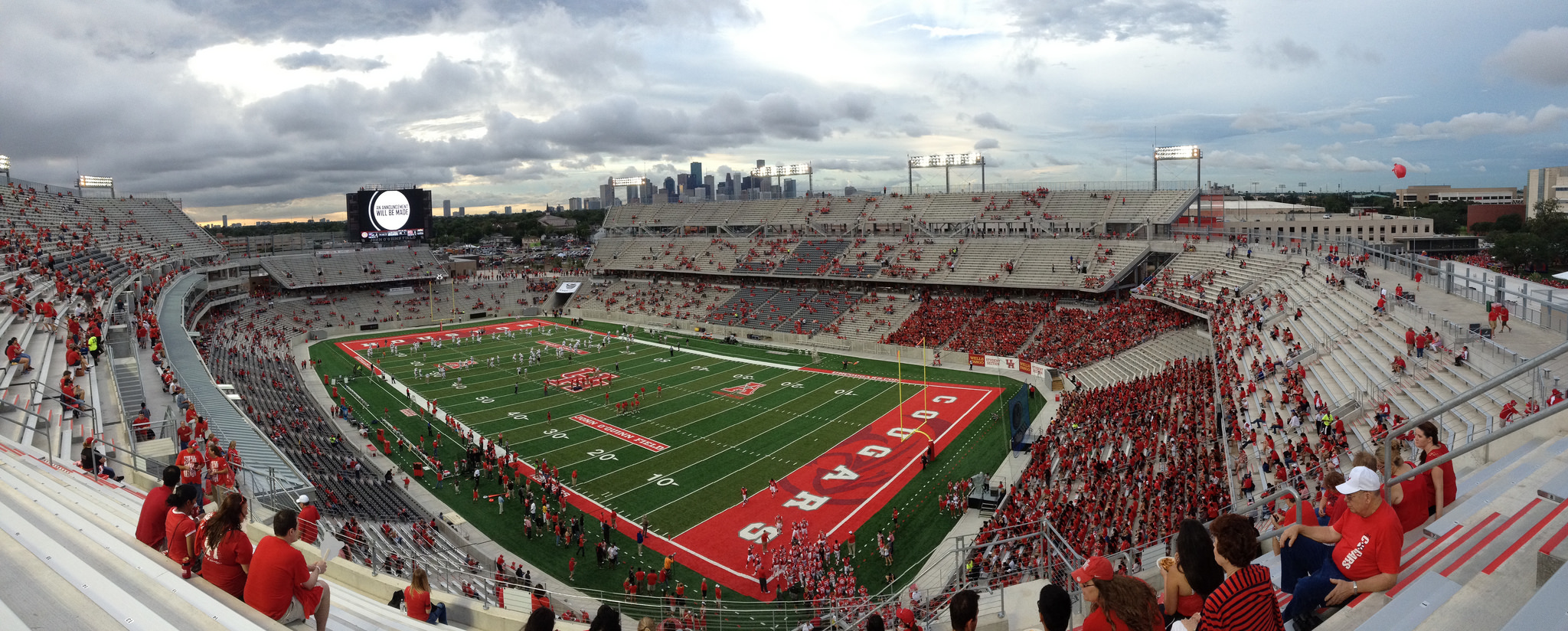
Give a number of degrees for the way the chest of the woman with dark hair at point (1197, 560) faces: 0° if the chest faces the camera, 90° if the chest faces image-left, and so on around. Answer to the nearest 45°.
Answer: approximately 135°

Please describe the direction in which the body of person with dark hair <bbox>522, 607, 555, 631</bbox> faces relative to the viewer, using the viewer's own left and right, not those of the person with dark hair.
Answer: facing away from the viewer

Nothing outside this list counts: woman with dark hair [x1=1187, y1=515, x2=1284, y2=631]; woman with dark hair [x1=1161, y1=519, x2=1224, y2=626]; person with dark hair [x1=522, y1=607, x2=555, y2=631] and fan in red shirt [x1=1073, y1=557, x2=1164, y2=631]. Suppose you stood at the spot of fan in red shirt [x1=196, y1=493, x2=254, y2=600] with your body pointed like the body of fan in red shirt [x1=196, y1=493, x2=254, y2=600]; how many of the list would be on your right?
4

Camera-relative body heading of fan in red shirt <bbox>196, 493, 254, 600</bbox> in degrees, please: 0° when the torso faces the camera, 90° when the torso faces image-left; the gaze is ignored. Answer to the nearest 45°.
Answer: approximately 225°

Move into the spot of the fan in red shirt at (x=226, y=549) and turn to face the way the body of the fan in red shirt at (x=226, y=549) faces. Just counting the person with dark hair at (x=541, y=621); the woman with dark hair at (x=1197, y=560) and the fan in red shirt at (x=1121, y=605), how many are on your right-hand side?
3

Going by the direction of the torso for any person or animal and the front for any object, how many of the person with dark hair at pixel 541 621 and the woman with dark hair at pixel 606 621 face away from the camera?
2

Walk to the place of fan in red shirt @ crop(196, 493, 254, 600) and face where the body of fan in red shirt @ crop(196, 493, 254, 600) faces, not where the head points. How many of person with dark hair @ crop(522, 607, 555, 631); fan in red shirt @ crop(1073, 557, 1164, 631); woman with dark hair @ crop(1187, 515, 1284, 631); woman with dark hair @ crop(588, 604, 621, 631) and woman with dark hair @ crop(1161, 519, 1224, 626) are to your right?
5

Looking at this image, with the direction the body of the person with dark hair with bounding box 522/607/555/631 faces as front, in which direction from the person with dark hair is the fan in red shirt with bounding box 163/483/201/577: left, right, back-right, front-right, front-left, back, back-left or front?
front-left

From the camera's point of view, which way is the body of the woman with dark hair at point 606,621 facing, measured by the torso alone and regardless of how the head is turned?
away from the camera

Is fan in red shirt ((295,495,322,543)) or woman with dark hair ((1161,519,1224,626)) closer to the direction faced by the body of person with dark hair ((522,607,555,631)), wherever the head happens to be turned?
the fan in red shirt

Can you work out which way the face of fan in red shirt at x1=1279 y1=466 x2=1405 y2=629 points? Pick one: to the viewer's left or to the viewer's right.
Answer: to the viewer's left
